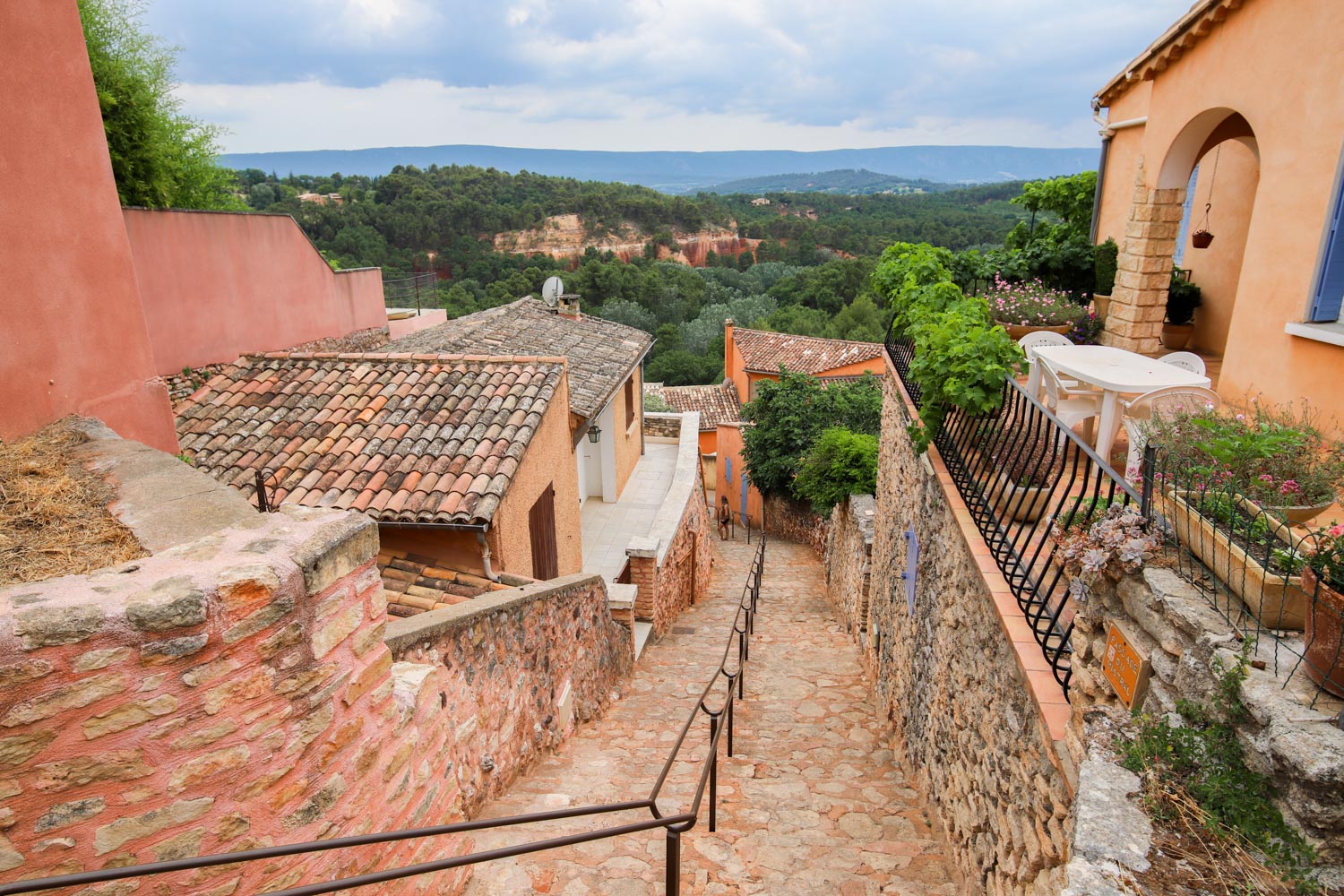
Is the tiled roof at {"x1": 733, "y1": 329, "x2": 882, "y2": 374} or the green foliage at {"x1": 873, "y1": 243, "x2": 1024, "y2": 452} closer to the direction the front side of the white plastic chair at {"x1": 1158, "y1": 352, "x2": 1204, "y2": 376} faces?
the green foliage

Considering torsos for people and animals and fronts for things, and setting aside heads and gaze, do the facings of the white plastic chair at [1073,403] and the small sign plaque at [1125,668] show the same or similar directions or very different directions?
very different directions

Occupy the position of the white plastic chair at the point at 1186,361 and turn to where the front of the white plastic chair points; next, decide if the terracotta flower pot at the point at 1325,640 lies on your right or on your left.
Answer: on your left

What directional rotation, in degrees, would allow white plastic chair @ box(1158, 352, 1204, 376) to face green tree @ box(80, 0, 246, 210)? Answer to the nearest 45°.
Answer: approximately 45° to its right

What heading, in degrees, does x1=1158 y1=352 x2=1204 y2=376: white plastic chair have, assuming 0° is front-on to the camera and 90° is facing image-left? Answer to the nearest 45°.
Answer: approximately 45°

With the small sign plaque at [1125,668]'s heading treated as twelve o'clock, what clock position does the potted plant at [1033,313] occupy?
The potted plant is roughly at 4 o'clock from the small sign plaque.

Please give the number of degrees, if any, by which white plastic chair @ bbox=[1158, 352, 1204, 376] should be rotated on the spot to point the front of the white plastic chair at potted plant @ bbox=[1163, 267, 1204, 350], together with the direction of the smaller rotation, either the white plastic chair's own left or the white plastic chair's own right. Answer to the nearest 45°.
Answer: approximately 135° to the white plastic chair's own right

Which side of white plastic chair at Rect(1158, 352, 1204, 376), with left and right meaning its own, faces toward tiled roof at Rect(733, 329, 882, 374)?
right

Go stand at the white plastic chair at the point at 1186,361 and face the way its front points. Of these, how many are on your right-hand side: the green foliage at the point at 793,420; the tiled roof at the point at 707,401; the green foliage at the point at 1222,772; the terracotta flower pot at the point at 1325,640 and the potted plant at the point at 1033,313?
3

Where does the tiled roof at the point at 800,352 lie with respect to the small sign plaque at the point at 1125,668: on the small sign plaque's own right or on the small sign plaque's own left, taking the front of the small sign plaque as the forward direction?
on the small sign plaque's own right

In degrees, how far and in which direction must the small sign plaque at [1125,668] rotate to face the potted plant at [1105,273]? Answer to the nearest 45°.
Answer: approximately 135° to its right

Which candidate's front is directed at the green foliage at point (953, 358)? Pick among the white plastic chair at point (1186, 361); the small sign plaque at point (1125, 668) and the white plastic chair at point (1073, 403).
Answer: the white plastic chair at point (1186, 361)
